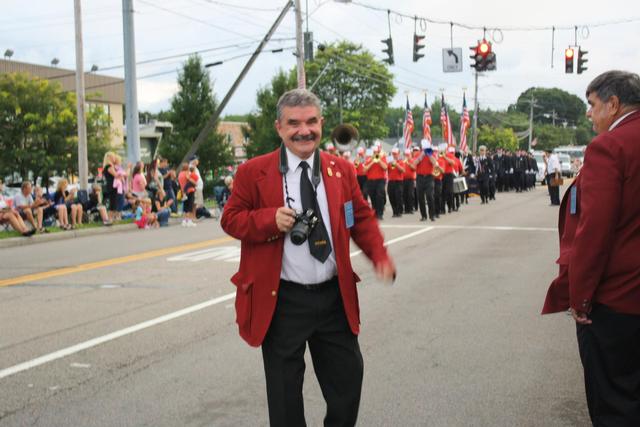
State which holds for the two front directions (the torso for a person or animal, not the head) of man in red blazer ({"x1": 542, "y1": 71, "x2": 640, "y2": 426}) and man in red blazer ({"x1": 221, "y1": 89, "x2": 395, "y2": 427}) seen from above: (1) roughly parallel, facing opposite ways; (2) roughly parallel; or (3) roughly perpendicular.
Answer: roughly perpendicular

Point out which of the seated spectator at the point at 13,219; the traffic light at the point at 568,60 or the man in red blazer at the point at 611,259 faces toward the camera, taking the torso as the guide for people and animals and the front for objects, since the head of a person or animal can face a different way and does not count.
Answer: the traffic light

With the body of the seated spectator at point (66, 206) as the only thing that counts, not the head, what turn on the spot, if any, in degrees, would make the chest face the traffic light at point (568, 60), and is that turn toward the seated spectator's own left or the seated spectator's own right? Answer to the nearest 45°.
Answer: approximately 45° to the seated spectator's own left

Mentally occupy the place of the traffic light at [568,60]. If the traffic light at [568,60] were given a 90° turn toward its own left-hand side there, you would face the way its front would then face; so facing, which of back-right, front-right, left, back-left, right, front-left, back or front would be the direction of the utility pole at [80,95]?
back-right

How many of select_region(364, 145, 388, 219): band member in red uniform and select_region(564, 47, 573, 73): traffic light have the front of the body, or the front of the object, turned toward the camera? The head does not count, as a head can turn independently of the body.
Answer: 2

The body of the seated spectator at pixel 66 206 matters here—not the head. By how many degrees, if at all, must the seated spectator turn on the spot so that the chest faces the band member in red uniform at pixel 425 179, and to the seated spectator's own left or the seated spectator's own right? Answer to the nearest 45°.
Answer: approximately 45° to the seated spectator's own left

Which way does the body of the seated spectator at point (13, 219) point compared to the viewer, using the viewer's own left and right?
facing to the right of the viewer

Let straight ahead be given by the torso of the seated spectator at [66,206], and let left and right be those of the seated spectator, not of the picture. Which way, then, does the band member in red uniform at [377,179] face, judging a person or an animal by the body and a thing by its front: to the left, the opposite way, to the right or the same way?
to the right

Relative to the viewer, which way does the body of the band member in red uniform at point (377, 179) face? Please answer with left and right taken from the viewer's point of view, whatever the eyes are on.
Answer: facing the viewer

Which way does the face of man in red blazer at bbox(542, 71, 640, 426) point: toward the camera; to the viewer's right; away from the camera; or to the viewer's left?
to the viewer's left

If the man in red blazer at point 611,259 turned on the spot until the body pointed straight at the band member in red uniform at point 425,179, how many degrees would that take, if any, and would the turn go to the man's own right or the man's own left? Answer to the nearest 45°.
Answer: approximately 90° to the man's own right

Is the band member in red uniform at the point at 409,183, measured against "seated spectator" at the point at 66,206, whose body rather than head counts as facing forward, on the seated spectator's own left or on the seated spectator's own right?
on the seated spectator's own left

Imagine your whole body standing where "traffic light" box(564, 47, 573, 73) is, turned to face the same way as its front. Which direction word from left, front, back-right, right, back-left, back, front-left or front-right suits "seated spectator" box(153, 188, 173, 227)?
front-right

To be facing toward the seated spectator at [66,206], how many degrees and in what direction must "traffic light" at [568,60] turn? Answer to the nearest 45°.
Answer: approximately 45° to its right

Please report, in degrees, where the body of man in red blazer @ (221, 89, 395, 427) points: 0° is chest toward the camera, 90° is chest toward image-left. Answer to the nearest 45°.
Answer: approximately 0°

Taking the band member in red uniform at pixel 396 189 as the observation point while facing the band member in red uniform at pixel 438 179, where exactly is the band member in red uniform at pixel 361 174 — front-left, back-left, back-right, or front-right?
back-left

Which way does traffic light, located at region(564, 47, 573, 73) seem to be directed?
toward the camera
